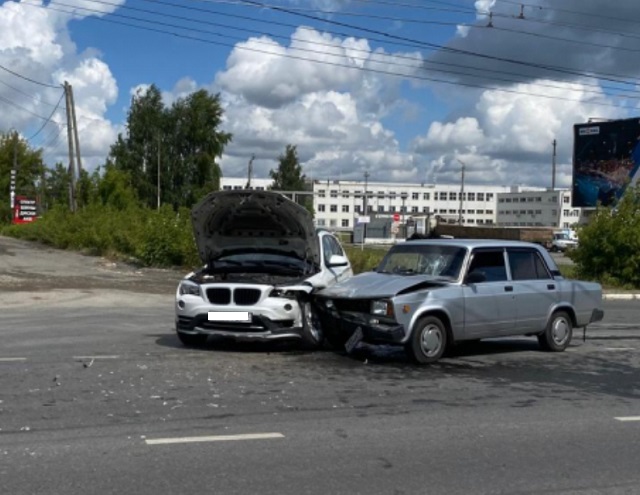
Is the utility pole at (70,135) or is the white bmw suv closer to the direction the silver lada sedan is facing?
the white bmw suv

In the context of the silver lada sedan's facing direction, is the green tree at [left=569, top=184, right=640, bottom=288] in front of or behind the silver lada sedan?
behind

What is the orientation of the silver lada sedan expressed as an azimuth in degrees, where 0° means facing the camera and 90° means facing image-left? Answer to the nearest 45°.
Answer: approximately 45°

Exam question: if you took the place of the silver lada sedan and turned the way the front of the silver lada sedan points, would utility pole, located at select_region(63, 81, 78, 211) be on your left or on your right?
on your right
